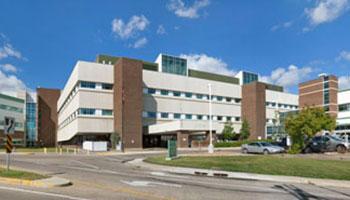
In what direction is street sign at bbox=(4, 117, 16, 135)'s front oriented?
toward the camera
